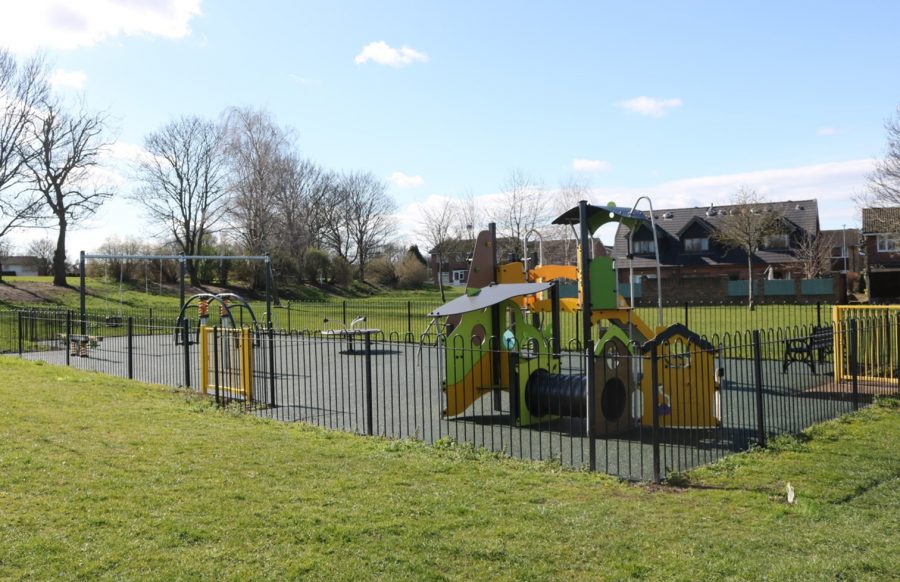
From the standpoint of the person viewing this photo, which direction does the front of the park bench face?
facing away from the viewer and to the left of the viewer

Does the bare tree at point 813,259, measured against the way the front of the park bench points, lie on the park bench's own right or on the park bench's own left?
on the park bench's own right

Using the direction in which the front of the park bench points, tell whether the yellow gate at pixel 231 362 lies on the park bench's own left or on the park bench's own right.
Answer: on the park bench's own left

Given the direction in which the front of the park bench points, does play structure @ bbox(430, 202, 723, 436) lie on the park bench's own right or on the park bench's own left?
on the park bench's own left

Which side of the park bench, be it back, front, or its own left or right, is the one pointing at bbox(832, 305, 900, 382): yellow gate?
back

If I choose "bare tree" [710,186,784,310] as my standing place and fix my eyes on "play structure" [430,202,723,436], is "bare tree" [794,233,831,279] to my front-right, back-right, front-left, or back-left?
back-left

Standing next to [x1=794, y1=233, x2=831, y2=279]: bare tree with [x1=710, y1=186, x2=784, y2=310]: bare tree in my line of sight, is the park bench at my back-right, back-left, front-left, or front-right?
front-left

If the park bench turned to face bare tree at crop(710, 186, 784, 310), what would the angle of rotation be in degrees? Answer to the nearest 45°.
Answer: approximately 45° to its right
